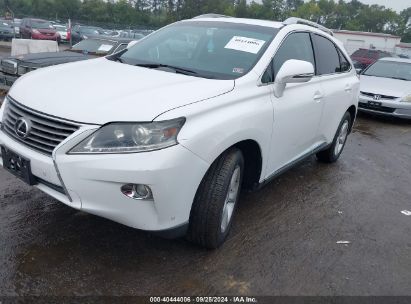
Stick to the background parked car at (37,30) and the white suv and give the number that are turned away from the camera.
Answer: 0

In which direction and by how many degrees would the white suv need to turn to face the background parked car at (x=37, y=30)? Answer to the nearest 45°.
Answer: approximately 135° to its right

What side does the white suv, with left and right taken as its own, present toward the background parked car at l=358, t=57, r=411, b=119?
back

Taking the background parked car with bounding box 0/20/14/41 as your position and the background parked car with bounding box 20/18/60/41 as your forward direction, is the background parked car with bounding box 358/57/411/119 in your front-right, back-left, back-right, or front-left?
front-right

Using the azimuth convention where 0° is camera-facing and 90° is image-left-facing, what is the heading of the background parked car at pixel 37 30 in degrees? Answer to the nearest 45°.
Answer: approximately 315°

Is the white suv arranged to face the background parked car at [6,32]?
no

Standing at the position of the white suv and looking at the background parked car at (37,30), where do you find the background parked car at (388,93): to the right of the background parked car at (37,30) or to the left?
right
